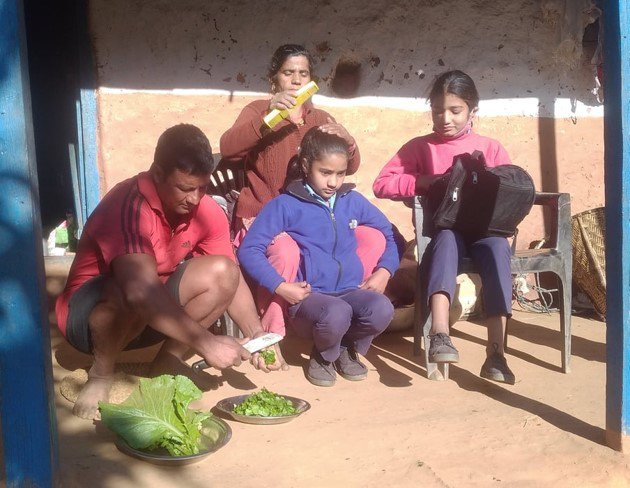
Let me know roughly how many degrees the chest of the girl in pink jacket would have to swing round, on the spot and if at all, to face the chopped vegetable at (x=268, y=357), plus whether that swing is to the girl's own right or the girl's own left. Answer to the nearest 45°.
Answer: approximately 45° to the girl's own right

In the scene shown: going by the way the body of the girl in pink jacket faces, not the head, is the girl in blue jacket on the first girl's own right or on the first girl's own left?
on the first girl's own right

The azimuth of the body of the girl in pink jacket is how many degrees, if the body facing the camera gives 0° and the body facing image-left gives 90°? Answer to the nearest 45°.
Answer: approximately 0°

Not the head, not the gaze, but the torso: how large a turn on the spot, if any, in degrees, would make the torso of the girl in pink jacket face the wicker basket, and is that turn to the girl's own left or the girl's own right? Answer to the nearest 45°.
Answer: approximately 135° to the girl's own left

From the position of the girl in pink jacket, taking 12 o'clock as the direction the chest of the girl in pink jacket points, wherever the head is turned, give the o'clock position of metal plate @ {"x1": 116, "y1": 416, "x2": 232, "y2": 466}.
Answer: The metal plate is roughly at 1 o'clock from the girl in pink jacket.

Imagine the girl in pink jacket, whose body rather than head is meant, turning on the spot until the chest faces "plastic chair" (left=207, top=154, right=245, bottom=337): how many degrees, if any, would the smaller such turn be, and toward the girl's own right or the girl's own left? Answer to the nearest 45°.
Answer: approximately 90° to the girl's own right

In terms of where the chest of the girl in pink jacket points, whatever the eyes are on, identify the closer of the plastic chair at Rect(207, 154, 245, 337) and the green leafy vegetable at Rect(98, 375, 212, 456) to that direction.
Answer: the green leafy vegetable

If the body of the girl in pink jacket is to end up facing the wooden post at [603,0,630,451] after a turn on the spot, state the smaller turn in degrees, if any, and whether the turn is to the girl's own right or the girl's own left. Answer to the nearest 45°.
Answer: approximately 45° to the girl's own left
